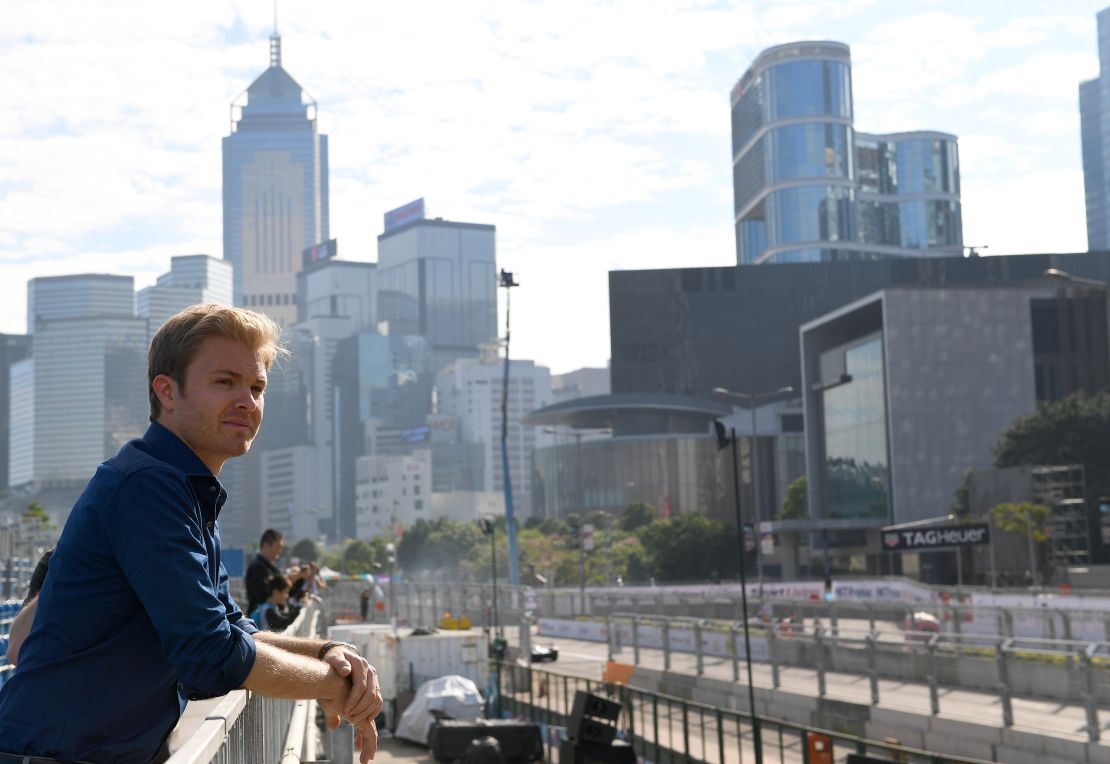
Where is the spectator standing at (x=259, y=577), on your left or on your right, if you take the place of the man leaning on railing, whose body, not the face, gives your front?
on your left

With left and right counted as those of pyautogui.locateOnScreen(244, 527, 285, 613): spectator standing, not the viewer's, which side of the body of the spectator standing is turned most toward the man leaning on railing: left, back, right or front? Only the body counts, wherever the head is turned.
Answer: right

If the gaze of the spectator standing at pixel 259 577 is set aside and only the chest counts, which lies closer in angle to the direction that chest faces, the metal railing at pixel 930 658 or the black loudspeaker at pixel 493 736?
the metal railing

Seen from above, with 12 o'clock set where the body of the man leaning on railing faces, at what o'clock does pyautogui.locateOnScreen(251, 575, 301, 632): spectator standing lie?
The spectator standing is roughly at 9 o'clock from the man leaning on railing.

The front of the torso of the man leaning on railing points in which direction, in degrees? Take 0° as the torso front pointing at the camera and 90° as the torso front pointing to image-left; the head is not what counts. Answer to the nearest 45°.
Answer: approximately 270°

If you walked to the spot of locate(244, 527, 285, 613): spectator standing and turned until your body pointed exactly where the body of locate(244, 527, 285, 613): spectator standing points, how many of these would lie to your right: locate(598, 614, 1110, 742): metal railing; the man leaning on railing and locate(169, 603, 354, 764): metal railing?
2

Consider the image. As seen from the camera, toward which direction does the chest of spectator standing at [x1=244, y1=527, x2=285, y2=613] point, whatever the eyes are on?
to the viewer's right
